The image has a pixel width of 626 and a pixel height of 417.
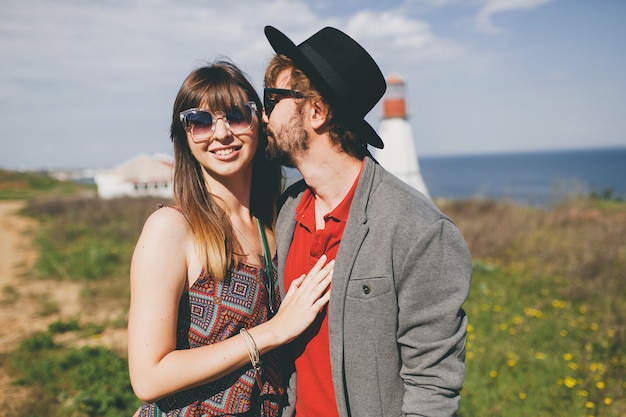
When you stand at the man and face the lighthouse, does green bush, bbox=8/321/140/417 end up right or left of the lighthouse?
left

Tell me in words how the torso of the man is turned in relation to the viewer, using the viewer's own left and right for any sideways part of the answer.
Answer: facing the viewer and to the left of the viewer

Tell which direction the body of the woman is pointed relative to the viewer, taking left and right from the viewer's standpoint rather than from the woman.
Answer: facing the viewer and to the right of the viewer

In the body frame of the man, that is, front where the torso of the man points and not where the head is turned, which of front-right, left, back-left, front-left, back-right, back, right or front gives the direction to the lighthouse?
back-right

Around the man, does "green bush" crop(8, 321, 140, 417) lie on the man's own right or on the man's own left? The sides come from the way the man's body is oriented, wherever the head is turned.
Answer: on the man's own right

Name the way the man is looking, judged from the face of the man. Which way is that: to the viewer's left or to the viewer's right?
to the viewer's left

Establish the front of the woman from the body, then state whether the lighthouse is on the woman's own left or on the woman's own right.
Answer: on the woman's own left

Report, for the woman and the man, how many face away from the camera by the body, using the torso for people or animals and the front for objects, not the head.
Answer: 0
